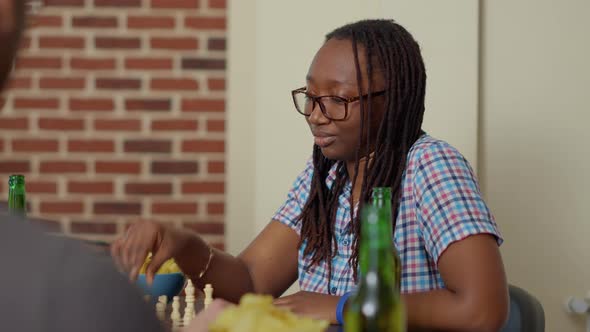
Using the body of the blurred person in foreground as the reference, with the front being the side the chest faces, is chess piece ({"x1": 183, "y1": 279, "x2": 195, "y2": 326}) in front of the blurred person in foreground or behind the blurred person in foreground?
in front

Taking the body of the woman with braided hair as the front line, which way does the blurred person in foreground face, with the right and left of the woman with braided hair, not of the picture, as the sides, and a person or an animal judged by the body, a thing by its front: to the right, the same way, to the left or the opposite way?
the opposite way

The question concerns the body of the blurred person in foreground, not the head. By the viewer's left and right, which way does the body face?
facing away from the viewer and to the right of the viewer

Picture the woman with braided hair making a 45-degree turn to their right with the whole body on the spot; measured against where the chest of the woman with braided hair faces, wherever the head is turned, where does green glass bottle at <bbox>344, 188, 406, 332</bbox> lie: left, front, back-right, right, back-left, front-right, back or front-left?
left

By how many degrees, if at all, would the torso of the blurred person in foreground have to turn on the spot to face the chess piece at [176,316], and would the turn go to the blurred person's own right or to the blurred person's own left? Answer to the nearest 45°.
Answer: approximately 45° to the blurred person's own left

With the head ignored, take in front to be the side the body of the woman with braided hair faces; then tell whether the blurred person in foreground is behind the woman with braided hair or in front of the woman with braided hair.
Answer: in front

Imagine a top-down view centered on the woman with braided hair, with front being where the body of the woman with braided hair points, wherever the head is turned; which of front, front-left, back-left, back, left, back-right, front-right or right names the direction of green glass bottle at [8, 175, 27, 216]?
front-right

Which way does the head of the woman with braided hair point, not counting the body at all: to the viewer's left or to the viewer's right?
to the viewer's left

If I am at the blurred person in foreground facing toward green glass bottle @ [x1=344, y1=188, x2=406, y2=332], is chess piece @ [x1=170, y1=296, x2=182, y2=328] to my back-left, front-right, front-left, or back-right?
front-left

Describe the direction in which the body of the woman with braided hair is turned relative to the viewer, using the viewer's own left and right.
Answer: facing the viewer and to the left of the viewer
